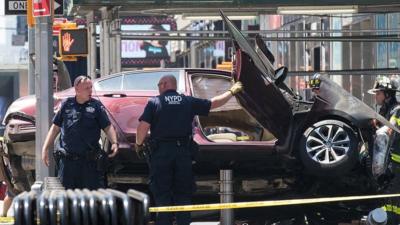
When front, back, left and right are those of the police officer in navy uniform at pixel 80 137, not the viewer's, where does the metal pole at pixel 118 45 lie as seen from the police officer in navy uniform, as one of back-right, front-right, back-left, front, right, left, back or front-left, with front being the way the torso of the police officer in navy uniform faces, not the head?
back

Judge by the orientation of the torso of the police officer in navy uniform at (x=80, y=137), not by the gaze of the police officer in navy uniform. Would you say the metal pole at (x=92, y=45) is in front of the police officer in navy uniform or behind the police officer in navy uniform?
behind

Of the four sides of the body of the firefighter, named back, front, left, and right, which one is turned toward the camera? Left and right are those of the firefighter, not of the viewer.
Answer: left

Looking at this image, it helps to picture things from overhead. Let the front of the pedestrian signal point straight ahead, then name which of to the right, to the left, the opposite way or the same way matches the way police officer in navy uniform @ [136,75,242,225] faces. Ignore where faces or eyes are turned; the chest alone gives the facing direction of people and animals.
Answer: the opposite way

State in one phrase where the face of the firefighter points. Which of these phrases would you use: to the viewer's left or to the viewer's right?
to the viewer's left

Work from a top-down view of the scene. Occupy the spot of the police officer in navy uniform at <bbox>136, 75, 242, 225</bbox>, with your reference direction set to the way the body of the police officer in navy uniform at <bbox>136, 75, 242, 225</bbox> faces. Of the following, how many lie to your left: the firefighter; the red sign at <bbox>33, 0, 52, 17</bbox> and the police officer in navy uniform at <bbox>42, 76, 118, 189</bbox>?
2

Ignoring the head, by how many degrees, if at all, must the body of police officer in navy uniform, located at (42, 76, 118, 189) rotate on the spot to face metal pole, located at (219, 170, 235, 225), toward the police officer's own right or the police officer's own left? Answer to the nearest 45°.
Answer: approximately 90° to the police officer's own left

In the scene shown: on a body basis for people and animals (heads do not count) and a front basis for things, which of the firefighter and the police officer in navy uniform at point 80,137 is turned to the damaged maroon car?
the firefighter

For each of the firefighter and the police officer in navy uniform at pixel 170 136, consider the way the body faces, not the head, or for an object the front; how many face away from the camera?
1

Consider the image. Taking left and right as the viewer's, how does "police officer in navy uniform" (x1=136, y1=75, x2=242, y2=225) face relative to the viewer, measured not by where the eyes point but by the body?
facing away from the viewer

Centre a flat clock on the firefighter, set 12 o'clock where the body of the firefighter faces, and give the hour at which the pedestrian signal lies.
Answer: The pedestrian signal is roughly at 1 o'clock from the firefighter.

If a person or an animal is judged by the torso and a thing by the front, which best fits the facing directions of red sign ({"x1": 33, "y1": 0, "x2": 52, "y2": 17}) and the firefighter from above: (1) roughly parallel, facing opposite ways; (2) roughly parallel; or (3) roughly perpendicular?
roughly perpendicular

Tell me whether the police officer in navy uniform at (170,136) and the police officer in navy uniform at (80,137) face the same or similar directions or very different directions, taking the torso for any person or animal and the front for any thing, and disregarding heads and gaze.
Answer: very different directions

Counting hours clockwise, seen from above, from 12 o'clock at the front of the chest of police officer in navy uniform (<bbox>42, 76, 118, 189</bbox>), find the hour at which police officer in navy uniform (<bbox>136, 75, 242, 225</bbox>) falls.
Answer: police officer in navy uniform (<bbox>136, 75, 242, 225</bbox>) is roughly at 9 o'clock from police officer in navy uniform (<bbox>42, 76, 118, 189</bbox>).

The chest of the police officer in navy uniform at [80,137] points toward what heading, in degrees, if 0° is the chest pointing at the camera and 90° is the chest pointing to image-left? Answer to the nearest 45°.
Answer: approximately 0°

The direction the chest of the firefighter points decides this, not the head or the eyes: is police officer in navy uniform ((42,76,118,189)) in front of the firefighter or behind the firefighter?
in front
